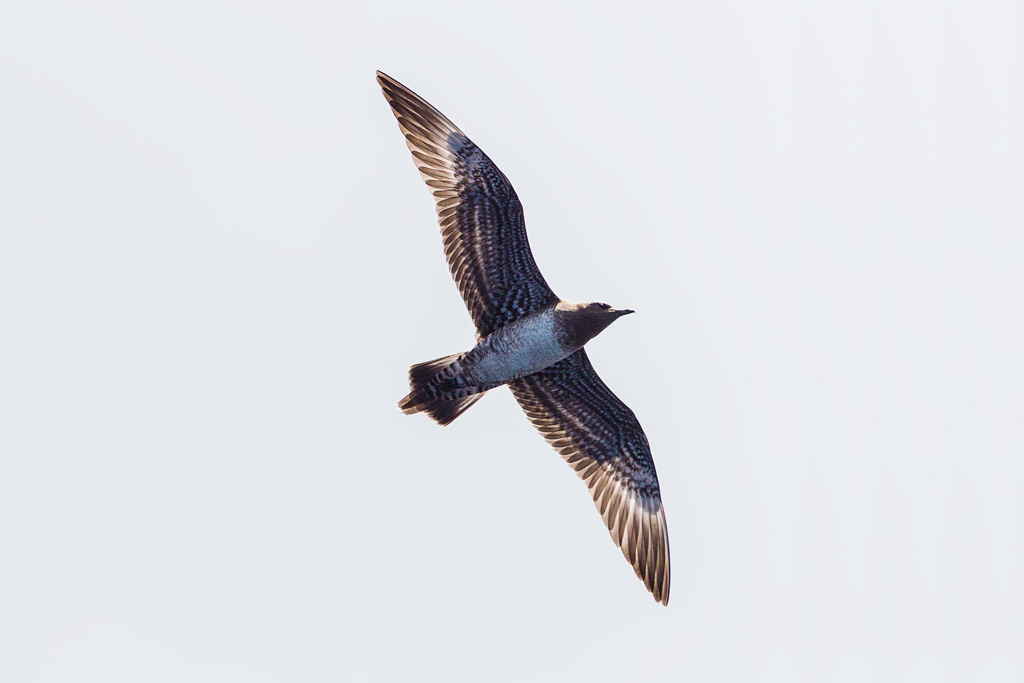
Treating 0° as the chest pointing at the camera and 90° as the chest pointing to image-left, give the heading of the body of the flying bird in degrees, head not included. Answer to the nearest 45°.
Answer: approximately 270°
